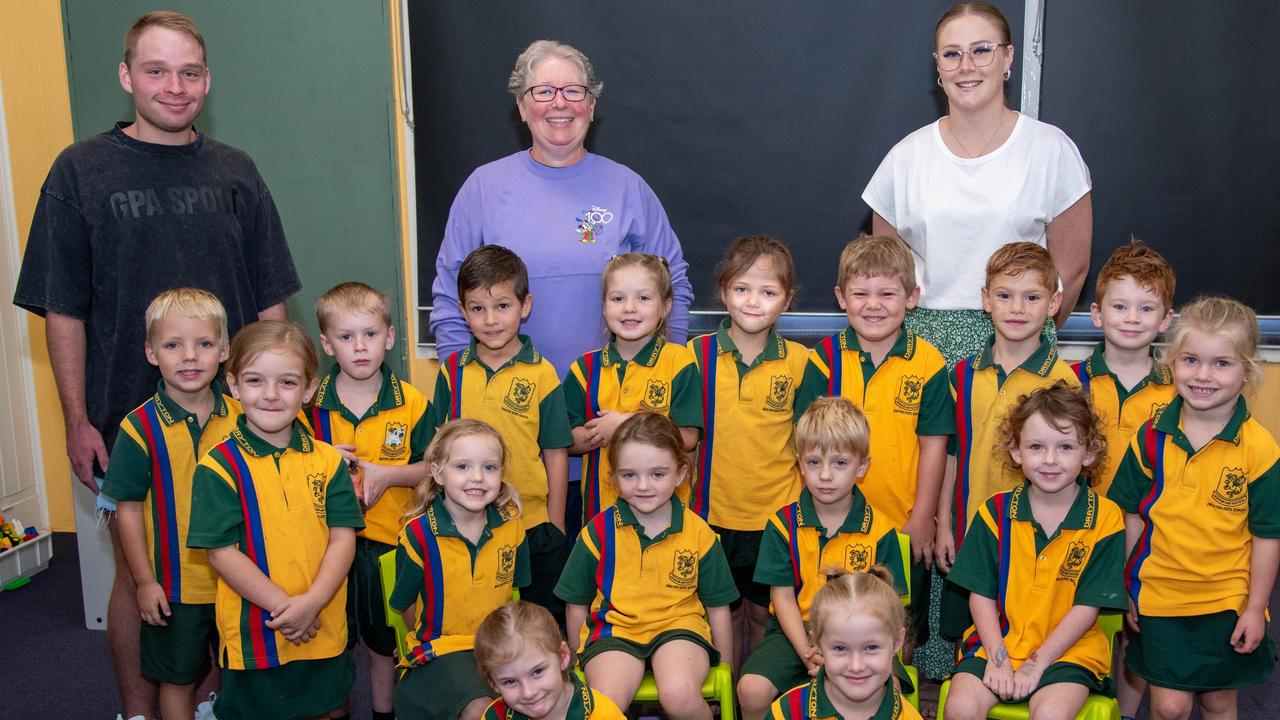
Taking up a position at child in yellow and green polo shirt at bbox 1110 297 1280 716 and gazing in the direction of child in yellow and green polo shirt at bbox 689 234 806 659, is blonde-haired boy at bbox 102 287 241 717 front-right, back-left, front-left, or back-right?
front-left

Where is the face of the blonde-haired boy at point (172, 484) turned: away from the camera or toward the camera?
toward the camera

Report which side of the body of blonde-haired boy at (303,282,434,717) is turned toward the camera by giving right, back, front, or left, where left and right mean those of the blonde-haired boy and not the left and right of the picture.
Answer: front

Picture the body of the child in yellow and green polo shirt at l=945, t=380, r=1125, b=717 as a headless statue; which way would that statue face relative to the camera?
toward the camera

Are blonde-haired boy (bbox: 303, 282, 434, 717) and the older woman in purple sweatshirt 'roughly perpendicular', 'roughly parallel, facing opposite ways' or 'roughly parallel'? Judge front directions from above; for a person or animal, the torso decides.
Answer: roughly parallel

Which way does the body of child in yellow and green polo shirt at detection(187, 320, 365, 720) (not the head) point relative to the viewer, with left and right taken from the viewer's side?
facing the viewer

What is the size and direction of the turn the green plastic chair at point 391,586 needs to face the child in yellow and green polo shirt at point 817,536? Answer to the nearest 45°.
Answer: approximately 45° to its left

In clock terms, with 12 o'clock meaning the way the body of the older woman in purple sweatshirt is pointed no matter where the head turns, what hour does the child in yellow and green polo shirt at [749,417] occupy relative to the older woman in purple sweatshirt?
The child in yellow and green polo shirt is roughly at 10 o'clock from the older woman in purple sweatshirt.

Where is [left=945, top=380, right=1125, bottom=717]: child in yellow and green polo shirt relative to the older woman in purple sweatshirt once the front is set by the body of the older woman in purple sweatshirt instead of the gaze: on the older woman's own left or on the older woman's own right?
on the older woman's own left

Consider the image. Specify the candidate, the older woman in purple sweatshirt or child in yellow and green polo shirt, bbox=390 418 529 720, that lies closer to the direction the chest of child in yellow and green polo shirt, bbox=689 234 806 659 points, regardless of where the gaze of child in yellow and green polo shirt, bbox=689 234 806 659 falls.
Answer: the child in yellow and green polo shirt

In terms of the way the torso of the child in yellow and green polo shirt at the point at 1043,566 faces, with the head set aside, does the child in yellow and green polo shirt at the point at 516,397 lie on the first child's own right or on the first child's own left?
on the first child's own right

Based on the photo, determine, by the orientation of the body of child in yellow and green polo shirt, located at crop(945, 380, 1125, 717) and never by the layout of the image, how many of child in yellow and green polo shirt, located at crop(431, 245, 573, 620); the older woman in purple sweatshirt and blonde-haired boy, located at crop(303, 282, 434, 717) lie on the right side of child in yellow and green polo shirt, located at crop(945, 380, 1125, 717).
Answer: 3

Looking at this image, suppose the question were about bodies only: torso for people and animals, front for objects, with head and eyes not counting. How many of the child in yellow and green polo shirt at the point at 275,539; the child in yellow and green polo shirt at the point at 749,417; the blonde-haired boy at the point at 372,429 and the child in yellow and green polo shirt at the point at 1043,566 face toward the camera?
4
